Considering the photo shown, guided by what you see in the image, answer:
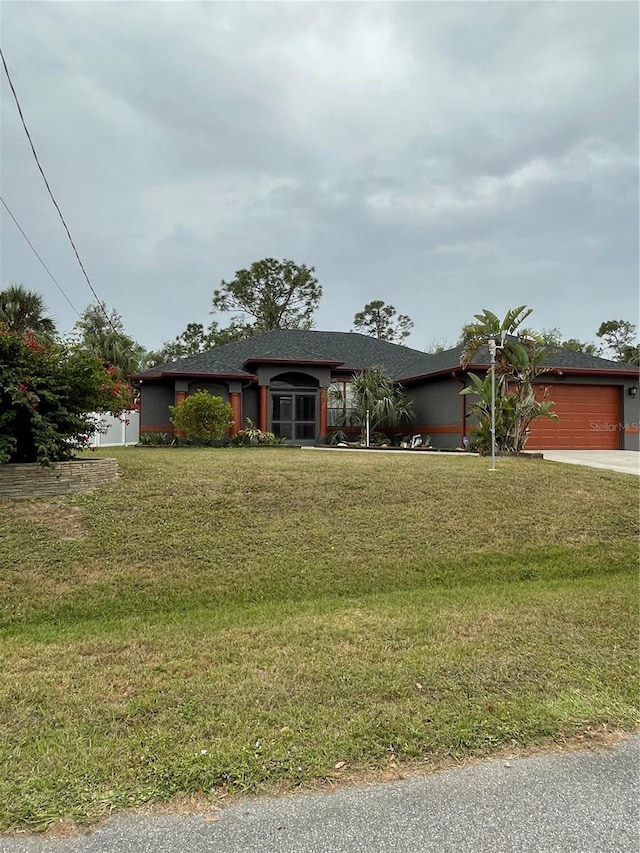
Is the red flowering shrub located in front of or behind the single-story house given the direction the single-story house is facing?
in front

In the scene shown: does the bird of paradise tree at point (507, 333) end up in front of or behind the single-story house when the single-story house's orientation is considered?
in front

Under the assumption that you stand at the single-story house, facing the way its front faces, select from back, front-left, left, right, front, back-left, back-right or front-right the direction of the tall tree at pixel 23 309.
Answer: right

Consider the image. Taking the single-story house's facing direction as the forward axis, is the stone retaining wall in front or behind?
in front

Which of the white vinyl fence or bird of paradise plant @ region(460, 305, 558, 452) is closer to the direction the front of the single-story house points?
the bird of paradise plant

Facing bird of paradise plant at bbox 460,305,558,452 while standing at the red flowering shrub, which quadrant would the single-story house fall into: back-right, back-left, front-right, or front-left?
front-left

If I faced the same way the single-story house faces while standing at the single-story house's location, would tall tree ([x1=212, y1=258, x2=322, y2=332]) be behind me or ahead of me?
behind

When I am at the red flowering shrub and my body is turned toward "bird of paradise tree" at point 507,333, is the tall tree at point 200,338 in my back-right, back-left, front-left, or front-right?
front-left

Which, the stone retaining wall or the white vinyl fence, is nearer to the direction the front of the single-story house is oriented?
the stone retaining wall

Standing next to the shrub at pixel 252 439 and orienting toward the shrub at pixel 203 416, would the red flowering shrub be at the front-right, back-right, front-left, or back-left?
front-left

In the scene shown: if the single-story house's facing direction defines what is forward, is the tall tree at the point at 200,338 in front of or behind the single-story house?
behind

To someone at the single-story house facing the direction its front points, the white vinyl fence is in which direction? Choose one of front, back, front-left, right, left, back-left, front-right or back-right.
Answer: right

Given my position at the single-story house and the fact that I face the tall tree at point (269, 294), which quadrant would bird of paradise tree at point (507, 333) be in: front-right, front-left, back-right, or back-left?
back-right

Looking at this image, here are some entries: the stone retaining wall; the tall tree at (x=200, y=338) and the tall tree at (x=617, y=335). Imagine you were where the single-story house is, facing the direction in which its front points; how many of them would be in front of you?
1

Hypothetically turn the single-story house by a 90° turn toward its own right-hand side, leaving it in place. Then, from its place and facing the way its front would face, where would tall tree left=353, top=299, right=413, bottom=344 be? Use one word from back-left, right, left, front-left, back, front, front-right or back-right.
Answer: right
